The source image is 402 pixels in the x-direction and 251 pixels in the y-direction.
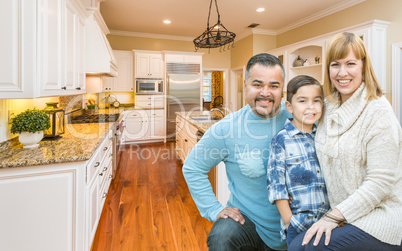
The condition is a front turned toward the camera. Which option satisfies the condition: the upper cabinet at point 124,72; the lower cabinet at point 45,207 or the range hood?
the upper cabinet

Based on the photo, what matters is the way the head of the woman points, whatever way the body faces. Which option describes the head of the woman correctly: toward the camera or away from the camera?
toward the camera

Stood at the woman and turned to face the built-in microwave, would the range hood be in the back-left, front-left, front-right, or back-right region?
front-left

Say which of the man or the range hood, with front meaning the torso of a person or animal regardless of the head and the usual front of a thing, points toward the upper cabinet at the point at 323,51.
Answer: the range hood

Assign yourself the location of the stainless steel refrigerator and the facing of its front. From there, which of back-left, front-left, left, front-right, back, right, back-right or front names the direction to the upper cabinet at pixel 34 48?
front

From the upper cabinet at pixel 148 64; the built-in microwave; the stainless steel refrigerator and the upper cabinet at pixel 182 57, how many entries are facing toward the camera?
4

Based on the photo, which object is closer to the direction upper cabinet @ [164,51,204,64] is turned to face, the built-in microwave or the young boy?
the young boy

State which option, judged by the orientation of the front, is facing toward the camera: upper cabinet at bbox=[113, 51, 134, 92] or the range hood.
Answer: the upper cabinet

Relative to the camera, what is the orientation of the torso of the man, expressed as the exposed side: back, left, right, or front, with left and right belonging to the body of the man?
front

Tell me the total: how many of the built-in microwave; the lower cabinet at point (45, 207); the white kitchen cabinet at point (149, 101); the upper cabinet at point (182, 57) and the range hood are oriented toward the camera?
3

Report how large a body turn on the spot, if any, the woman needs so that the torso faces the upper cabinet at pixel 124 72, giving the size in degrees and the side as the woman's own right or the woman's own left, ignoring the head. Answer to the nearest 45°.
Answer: approximately 90° to the woman's own right

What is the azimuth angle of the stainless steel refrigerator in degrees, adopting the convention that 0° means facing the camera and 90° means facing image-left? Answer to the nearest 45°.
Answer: approximately 0°

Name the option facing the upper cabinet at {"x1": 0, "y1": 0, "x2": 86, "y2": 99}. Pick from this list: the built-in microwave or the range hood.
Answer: the built-in microwave

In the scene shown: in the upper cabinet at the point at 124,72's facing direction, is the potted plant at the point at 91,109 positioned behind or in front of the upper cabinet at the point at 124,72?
in front

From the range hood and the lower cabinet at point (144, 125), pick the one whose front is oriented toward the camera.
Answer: the lower cabinet

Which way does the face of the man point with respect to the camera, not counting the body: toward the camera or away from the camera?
toward the camera

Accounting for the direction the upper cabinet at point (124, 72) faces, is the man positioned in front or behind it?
in front

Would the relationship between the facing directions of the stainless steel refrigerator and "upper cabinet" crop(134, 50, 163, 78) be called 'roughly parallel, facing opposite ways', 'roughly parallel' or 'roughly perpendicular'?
roughly parallel

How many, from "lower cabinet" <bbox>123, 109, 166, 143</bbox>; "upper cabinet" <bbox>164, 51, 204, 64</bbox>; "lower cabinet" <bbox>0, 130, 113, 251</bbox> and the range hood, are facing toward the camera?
2

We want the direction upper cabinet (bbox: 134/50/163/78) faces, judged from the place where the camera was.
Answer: facing the viewer

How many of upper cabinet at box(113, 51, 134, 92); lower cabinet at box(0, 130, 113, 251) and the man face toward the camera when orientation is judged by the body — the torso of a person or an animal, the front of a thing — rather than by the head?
2
